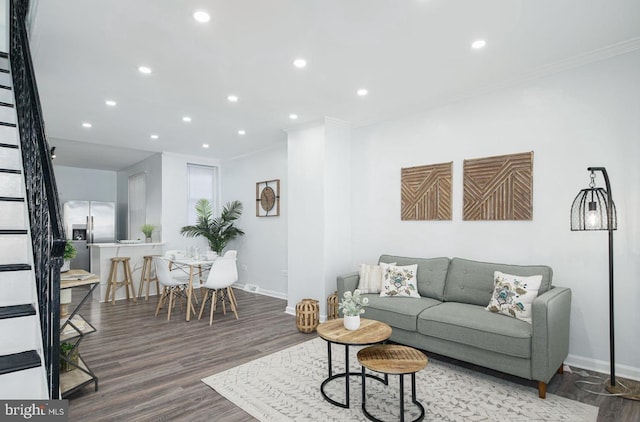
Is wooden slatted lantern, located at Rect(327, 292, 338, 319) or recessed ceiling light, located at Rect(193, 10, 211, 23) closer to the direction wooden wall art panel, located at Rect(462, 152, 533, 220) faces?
the recessed ceiling light

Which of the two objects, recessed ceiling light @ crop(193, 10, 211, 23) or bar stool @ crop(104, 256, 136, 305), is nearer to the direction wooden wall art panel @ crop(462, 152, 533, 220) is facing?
the recessed ceiling light

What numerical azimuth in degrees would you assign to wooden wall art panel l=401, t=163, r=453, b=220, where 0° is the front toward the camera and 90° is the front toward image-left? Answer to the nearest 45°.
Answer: approximately 45°
